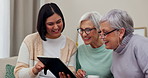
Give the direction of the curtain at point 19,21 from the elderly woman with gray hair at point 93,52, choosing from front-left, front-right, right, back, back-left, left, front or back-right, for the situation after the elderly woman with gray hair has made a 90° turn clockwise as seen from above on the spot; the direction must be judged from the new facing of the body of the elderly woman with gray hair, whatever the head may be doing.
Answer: front

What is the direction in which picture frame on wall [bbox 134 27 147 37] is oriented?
toward the camera

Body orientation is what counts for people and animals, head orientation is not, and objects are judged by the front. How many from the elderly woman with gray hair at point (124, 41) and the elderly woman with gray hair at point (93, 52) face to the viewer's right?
0

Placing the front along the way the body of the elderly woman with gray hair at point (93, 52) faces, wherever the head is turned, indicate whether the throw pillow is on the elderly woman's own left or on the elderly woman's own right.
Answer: on the elderly woman's own right

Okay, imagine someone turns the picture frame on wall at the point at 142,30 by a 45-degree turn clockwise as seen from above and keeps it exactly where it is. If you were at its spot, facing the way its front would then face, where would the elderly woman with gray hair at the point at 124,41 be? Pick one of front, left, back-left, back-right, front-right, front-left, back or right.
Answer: front-left

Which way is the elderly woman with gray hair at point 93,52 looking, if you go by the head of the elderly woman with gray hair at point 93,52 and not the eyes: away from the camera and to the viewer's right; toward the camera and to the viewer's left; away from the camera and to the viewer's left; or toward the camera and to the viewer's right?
toward the camera and to the viewer's left

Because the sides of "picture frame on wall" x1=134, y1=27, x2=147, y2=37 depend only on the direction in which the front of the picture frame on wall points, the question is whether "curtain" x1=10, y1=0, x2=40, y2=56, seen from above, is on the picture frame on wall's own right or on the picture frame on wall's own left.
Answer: on the picture frame on wall's own right

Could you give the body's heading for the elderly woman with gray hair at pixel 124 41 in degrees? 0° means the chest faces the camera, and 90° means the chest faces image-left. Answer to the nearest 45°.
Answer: approximately 45°

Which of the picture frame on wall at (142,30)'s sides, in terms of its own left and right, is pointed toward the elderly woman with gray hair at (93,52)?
front

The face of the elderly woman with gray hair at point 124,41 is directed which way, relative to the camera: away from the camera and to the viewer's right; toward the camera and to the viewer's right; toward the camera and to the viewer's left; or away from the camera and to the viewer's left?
toward the camera and to the viewer's left

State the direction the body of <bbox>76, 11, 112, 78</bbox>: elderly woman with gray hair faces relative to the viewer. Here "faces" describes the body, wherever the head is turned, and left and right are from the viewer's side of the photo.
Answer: facing the viewer and to the left of the viewer
